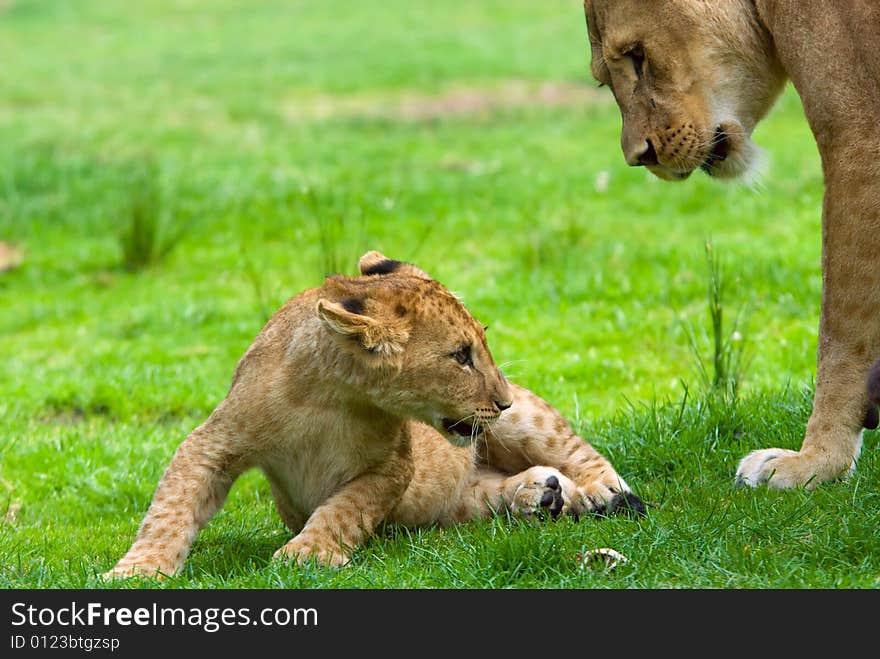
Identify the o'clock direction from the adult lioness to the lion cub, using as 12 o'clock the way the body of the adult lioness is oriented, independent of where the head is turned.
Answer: The lion cub is roughly at 11 o'clock from the adult lioness.

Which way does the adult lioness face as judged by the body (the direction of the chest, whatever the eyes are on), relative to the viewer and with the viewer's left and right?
facing to the left of the viewer
